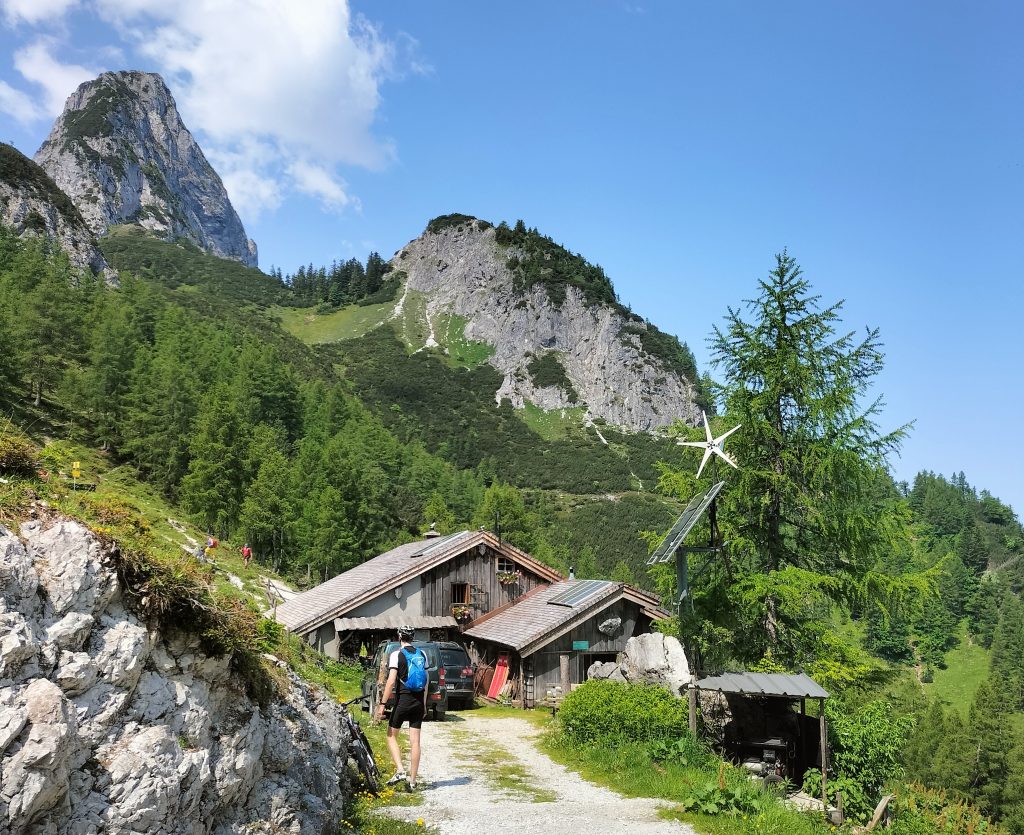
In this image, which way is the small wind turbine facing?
toward the camera

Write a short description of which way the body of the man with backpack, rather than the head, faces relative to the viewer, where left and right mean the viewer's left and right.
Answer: facing away from the viewer and to the left of the viewer

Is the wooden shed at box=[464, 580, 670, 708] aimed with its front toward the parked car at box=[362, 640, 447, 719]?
no

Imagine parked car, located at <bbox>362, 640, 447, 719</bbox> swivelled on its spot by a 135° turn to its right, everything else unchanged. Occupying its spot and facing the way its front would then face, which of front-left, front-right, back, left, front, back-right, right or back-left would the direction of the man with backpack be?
front-right

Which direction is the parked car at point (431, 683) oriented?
away from the camera

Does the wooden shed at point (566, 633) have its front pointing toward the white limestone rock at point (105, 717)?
no

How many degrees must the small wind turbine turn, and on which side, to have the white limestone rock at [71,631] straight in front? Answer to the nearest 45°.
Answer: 0° — it already faces it

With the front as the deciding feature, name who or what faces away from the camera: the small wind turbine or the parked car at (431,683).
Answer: the parked car

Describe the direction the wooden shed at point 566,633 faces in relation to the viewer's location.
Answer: facing the viewer and to the right of the viewer

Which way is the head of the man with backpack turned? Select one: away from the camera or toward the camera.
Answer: away from the camera

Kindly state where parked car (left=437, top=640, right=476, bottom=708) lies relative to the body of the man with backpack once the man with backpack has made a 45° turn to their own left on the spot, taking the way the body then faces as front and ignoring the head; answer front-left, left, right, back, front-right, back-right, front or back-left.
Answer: right

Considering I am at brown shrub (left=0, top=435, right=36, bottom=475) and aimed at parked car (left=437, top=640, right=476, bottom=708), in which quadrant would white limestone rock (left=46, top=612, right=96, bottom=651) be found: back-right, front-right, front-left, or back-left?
back-right
